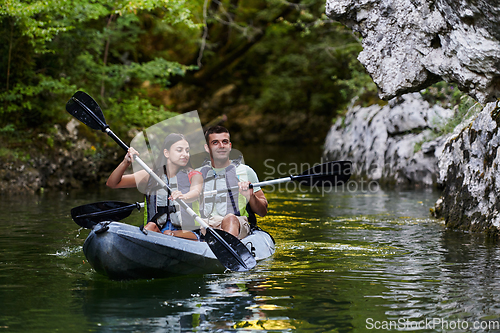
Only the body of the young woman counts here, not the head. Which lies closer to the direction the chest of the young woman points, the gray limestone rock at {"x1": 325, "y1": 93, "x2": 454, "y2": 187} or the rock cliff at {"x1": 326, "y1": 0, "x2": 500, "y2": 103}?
the rock cliff

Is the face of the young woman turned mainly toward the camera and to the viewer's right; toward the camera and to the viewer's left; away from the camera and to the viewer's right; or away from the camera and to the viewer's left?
toward the camera and to the viewer's right

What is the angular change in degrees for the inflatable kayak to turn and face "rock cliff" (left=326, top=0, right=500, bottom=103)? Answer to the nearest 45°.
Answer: approximately 135° to its left

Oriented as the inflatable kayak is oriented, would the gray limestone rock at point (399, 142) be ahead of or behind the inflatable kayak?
behind

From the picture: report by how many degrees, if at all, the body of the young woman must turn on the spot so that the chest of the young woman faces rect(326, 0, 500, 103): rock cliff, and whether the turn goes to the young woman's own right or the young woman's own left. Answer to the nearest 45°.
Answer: approximately 90° to the young woman's own left

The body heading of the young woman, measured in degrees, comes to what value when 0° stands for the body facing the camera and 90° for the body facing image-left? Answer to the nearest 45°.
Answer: approximately 0°

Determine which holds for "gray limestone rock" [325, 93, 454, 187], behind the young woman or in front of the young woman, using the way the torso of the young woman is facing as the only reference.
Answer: behind
